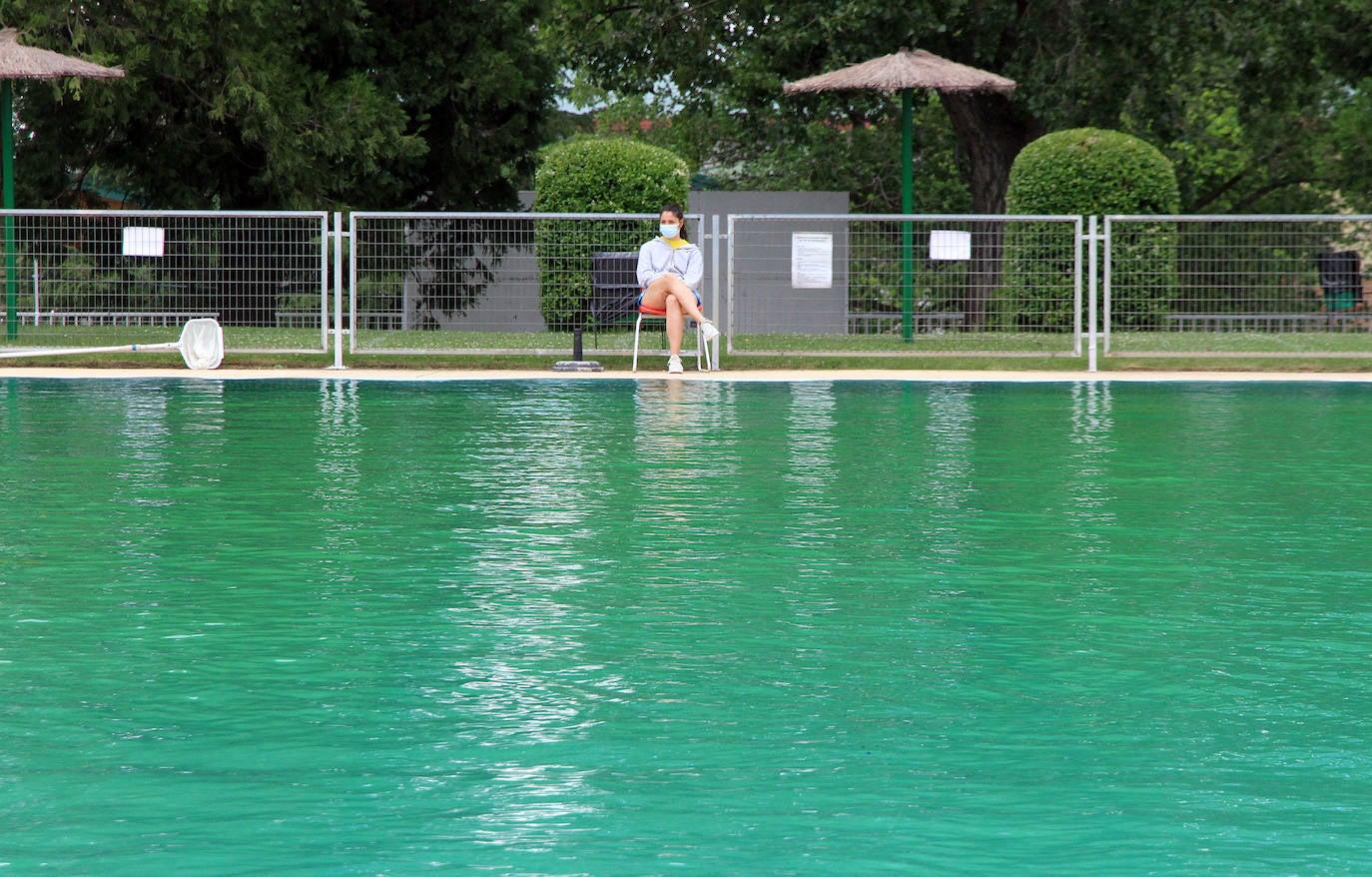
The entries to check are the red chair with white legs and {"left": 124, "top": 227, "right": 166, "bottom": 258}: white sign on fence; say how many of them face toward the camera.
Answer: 2

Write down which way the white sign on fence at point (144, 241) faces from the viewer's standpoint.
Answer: facing the viewer

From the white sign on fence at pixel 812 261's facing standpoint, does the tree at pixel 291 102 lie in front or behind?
behind

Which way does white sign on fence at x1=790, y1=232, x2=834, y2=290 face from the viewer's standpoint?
toward the camera

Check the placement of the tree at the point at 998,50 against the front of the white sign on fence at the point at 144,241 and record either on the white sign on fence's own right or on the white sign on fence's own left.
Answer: on the white sign on fence's own left

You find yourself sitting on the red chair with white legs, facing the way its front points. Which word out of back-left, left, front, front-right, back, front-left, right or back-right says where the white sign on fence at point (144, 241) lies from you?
right

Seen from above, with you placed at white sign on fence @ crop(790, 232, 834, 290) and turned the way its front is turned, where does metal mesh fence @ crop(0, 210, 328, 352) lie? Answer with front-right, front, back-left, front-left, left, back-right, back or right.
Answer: right

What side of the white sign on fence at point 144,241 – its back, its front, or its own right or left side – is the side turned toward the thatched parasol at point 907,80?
left

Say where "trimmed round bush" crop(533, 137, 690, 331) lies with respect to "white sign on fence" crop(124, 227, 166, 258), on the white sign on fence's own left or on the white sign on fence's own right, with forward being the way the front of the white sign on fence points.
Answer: on the white sign on fence's own left

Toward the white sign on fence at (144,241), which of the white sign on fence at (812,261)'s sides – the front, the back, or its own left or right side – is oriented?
right

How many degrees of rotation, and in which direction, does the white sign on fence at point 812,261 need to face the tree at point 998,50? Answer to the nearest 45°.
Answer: approximately 180°

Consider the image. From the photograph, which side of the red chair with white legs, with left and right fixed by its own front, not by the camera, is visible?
front

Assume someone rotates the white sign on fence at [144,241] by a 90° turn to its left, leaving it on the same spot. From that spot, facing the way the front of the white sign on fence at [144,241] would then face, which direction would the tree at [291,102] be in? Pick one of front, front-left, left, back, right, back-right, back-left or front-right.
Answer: left
